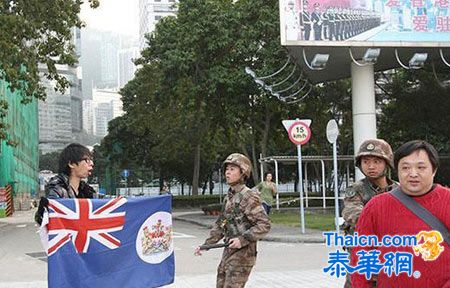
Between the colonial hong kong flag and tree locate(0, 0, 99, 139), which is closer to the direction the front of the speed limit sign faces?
the colonial hong kong flag

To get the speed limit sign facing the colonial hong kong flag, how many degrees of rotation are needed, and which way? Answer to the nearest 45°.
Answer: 0° — it already faces it

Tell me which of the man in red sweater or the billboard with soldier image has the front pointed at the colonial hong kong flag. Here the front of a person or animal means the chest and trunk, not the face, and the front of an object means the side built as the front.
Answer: the billboard with soldier image

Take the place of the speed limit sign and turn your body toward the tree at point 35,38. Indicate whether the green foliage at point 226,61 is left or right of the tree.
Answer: right

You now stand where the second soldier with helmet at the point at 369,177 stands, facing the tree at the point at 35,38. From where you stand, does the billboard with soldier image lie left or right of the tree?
right

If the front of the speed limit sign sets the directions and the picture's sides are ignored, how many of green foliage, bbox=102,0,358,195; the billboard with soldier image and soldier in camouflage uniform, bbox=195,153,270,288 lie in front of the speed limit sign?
1

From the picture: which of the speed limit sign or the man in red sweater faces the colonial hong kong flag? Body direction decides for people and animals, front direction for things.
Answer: the speed limit sign

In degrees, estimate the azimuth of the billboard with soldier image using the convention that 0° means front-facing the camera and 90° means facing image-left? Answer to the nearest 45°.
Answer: approximately 0°

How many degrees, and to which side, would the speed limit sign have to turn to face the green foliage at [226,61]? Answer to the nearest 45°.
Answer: approximately 180°

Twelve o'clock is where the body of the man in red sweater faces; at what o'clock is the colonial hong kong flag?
The colonial hong kong flag is roughly at 4 o'clock from the man in red sweater.

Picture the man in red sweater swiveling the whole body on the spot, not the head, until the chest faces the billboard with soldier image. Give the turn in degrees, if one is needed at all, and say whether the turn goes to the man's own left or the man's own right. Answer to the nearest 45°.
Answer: approximately 180°

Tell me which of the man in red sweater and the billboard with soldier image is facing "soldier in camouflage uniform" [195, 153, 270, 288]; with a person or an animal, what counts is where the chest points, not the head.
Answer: the billboard with soldier image
